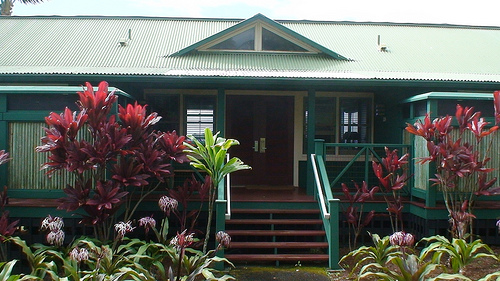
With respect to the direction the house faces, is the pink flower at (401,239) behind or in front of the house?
in front

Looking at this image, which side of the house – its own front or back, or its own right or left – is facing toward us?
front

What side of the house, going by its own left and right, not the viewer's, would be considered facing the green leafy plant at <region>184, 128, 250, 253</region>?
front

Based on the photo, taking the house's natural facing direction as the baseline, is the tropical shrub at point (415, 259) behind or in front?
in front

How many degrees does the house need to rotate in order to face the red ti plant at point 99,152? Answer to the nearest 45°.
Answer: approximately 45° to its right

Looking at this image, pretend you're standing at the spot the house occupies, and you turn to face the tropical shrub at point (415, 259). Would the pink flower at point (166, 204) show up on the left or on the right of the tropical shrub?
right
